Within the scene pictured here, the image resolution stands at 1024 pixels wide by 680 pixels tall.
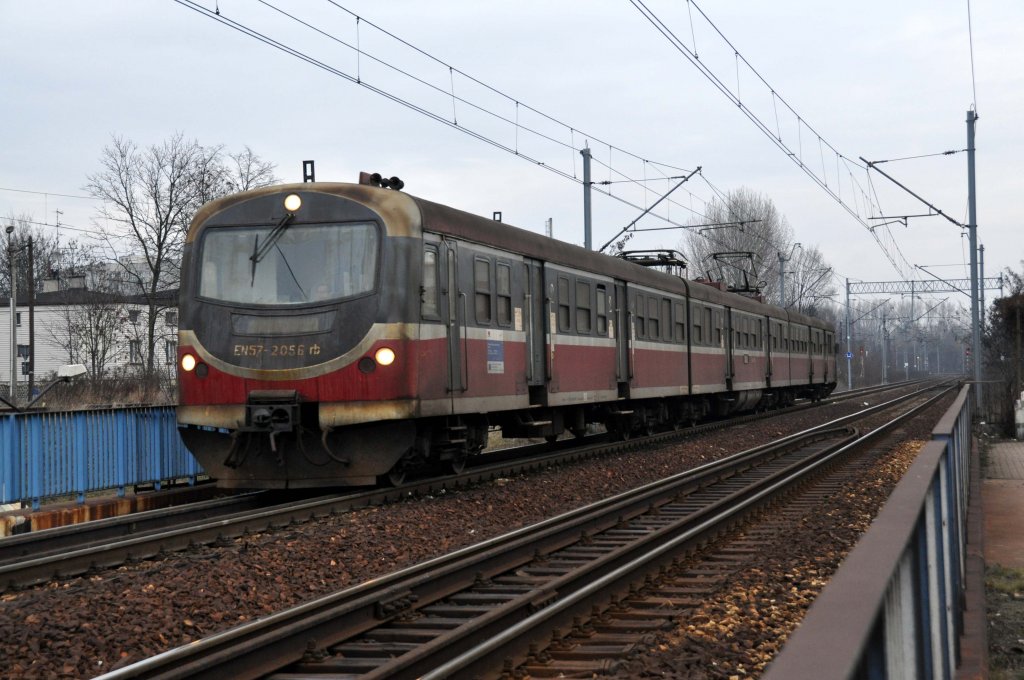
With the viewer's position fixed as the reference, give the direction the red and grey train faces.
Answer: facing the viewer and to the left of the viewer

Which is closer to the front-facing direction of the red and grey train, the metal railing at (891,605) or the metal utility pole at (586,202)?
the metal railing

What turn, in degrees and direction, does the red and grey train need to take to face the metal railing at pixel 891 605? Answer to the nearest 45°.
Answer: approximately 45° to its left

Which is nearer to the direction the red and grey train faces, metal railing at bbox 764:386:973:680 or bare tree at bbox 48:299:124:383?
the metal railing

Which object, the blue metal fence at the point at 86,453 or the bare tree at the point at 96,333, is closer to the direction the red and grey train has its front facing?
the blue metal fence

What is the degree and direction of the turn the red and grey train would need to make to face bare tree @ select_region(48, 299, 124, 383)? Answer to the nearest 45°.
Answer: approximately 90° to its right

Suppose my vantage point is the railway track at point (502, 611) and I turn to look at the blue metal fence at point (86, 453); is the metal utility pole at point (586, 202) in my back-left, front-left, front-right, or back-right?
front-right
